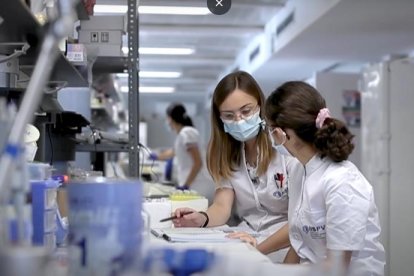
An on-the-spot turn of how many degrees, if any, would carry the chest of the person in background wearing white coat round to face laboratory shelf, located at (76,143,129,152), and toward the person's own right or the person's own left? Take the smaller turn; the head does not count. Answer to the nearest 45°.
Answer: approximately 90° to the person's own left

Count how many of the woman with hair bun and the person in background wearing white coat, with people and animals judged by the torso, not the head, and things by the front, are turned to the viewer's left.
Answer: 2

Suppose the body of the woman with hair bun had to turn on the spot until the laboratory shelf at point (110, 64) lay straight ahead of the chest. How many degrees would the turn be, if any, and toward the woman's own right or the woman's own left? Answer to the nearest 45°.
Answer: approximately 45° to the woman's own right

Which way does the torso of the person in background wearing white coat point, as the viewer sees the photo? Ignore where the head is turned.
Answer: to the viewer's left

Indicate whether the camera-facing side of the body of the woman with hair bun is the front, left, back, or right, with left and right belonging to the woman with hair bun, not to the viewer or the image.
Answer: left

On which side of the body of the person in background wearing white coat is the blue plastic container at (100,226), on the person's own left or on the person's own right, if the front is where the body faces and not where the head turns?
on the person's own left

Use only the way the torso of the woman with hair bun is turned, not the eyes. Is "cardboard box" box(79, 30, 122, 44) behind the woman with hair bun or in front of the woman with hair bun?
in front

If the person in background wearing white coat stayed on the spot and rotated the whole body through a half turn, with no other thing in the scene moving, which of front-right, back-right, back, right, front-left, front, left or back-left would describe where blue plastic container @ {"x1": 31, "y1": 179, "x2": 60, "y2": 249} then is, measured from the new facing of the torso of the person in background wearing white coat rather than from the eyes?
right

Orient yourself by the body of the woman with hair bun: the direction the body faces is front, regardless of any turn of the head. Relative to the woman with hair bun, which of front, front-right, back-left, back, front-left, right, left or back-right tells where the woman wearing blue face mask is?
front-right

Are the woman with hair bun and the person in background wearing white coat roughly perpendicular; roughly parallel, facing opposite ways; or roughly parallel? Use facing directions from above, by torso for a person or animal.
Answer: roughly parallel

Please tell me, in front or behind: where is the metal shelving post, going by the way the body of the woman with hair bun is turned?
in front

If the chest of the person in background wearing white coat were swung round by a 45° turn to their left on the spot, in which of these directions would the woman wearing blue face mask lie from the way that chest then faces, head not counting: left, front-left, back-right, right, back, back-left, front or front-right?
front-left

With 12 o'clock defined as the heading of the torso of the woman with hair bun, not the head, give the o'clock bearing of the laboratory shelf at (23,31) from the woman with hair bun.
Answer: The laboratory shelf is roughly at 11 o'clock from the woman with hair bun.

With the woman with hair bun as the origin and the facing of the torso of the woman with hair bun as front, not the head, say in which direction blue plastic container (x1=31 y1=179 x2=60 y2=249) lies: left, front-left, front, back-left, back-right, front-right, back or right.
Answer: front-left

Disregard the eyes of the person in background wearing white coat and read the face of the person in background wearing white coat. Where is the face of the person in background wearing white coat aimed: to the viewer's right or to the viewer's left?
to the viewer's left

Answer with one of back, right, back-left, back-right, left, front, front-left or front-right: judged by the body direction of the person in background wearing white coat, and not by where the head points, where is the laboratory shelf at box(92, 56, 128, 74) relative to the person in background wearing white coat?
left
